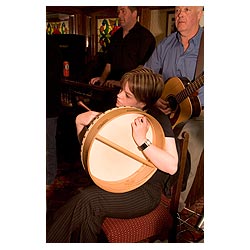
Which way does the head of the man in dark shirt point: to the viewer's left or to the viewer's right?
to the viewer's left

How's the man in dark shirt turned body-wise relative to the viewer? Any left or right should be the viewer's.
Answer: facing the viewer and to the left of the viewer

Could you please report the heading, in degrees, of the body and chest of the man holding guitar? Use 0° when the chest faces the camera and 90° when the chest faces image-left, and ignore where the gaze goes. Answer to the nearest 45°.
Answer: approximately 45°
